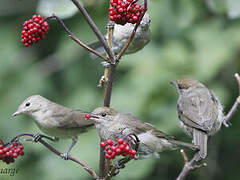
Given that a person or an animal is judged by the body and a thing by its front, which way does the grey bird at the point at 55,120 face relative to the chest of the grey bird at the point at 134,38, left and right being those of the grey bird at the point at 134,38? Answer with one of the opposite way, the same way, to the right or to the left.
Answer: the opposite way

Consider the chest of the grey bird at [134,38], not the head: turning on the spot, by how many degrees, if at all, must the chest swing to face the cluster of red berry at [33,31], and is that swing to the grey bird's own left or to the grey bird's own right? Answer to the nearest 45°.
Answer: approximately 135° to the grey bird's own right

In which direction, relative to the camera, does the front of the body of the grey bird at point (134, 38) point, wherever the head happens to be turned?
to the viewer's right

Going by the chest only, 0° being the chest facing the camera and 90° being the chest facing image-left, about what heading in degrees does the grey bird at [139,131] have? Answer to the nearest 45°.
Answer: approximately 90°

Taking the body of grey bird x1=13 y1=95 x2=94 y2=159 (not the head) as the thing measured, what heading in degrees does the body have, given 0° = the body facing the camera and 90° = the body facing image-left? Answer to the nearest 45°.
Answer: approximately 90°
